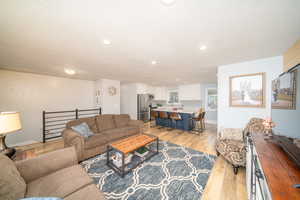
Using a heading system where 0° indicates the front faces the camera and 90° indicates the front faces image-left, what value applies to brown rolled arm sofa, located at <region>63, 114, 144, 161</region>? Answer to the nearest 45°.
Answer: approximately 315°

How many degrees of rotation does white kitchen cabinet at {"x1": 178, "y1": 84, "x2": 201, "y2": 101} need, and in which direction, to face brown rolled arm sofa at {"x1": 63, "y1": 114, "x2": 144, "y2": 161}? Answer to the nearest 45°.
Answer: approximately 45° to its right

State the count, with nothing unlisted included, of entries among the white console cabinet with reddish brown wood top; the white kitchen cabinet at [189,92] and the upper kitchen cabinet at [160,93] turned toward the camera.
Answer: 2

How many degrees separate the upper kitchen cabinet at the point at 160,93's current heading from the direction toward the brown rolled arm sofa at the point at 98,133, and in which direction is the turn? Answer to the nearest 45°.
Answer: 0° — it already faces it

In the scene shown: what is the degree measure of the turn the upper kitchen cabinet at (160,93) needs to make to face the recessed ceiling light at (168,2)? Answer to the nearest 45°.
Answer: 0° — it already faces it

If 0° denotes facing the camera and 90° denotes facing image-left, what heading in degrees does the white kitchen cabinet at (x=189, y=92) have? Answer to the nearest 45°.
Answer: approximately 0°

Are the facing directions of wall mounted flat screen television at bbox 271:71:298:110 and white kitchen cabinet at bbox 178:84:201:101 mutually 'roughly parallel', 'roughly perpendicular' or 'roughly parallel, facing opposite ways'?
roughly perpendicular

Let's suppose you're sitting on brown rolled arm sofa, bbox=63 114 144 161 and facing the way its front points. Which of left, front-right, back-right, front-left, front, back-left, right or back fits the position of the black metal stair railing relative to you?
back

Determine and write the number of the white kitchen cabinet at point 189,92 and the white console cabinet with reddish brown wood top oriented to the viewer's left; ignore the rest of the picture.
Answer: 1

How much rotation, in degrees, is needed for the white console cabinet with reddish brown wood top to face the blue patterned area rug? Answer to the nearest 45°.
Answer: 0° — it already faces it
